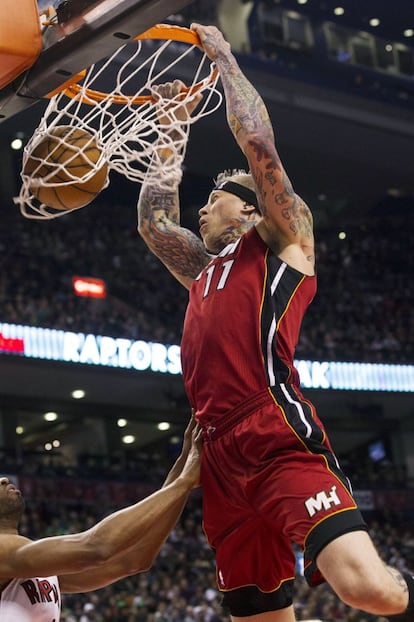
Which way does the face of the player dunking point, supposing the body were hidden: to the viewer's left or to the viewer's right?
to the viewer's left

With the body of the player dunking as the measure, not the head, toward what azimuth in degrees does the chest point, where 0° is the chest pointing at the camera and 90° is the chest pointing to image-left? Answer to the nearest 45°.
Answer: approximately 45°
